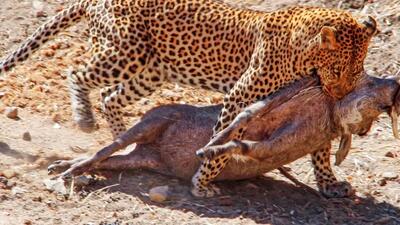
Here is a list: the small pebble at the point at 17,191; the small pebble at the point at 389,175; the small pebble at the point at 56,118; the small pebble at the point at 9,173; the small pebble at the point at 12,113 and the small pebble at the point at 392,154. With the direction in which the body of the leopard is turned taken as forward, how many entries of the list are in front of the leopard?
2

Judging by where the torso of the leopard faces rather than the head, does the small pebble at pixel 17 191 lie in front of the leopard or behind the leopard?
behind

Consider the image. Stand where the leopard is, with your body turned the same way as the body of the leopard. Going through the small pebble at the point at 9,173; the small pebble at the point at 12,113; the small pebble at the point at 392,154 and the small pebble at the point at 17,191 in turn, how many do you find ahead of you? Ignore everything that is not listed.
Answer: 1

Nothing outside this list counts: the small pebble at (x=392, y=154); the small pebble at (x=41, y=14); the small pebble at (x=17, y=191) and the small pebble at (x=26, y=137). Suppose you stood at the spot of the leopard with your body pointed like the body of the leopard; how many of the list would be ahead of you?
1

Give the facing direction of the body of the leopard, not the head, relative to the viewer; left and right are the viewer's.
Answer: facing to the right of the viewer

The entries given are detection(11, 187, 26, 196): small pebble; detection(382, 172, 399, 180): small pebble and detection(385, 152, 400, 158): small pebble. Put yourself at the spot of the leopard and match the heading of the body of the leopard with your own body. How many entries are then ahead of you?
2

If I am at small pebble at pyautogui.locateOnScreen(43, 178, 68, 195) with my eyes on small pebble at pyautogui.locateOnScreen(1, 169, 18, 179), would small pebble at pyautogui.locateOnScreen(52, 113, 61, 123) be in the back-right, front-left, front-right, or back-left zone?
front-right

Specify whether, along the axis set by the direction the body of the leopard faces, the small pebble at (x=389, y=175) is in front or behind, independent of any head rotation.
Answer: in front

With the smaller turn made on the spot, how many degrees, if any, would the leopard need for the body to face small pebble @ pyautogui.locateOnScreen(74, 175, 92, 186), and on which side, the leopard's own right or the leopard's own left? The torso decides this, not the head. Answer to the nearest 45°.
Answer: approximately 135° to the leopard's own right

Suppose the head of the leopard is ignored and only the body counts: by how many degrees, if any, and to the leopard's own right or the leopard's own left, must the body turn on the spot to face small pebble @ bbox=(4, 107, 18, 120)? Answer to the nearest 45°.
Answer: approximately 180°

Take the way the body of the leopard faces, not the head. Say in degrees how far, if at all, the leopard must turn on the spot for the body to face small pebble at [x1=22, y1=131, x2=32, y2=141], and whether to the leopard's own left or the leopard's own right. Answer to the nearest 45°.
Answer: approximately 180°
